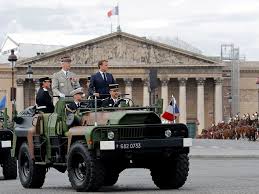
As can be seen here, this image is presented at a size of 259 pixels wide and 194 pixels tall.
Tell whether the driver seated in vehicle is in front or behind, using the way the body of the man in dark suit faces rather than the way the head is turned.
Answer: in front

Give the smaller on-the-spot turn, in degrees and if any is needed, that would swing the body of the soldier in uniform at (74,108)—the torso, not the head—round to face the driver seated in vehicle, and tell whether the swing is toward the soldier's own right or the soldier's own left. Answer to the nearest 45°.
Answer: approximately 45° to the soldier's own left

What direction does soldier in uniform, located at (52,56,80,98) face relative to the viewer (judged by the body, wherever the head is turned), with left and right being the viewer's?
facing the viewer and to the right of the viewer

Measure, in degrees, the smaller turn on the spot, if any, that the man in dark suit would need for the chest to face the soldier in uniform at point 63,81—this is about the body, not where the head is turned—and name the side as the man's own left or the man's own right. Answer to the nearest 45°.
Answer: approximately 135° to the man's own right

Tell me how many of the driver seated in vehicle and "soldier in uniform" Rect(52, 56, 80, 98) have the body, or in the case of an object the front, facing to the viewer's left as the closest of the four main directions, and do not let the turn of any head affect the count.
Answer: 0

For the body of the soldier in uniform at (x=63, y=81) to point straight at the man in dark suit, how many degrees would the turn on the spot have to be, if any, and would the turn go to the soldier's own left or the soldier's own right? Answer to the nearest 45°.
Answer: approximately 45° to the soldier's own left

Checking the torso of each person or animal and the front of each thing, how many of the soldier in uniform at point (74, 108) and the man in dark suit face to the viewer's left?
0
